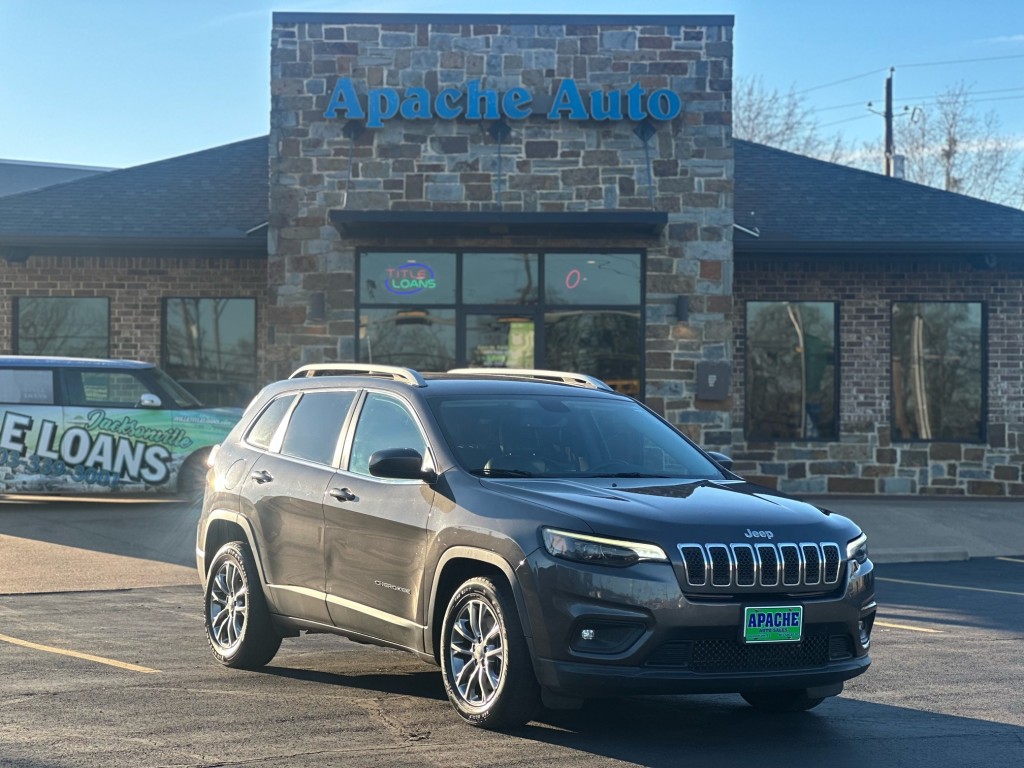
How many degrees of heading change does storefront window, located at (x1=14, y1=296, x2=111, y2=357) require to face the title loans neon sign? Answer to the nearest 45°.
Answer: approximately 45° to its left

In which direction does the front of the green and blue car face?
to the viewer's right

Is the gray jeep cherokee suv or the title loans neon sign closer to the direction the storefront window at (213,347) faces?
the gray jeep cherokee suv

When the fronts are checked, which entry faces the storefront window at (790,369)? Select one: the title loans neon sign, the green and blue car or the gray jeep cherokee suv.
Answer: the green and blue car

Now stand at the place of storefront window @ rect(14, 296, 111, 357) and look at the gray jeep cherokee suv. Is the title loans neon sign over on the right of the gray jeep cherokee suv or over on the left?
left

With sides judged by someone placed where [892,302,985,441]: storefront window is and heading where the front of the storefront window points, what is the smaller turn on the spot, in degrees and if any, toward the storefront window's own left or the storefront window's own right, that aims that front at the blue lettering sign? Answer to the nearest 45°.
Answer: approximately 45° to the storefront window's own right

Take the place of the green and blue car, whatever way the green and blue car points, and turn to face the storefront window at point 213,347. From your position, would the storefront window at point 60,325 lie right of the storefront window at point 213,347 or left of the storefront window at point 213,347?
left

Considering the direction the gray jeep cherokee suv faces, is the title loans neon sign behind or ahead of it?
behind

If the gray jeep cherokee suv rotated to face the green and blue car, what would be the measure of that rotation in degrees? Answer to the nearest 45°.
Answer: approximately 180°

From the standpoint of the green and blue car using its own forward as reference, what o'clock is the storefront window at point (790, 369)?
The storefront window is roughly at 12 o'clock from the green and blue car.

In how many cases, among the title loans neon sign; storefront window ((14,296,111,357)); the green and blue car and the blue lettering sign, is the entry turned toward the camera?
3
